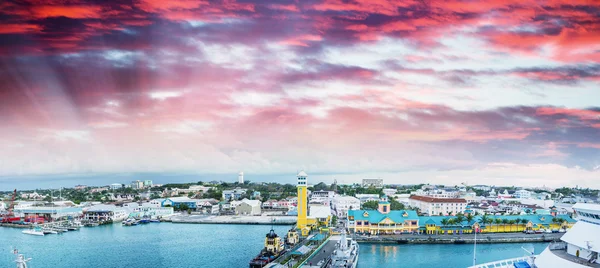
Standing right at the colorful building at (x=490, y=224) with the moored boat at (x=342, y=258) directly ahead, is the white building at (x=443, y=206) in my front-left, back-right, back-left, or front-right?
back-right

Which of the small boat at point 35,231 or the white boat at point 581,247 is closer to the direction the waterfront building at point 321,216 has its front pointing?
the white boat

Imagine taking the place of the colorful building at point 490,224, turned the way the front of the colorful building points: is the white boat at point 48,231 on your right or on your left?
on your right

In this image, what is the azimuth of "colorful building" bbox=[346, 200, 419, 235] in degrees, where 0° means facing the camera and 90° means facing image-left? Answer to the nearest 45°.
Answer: approximately 0°
